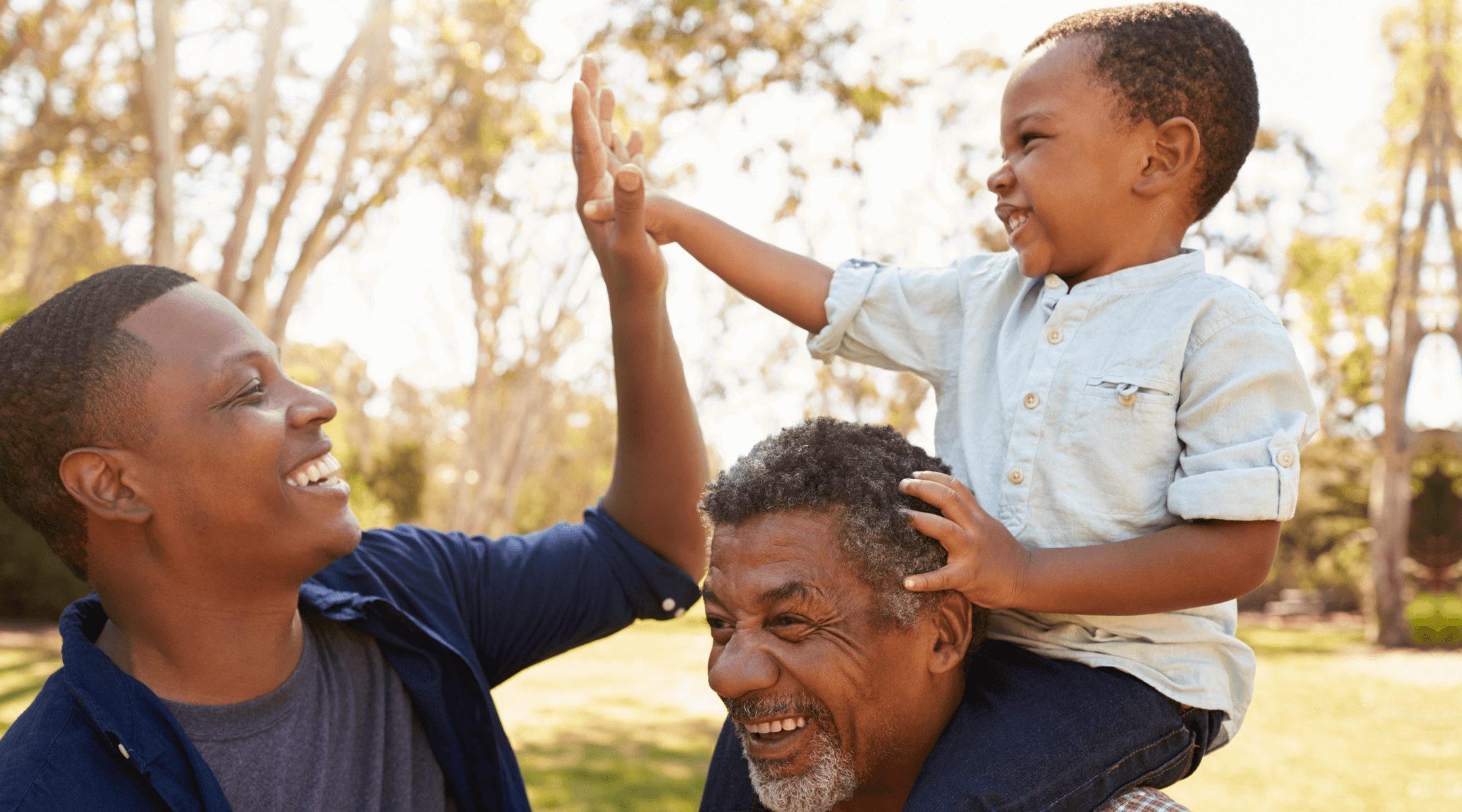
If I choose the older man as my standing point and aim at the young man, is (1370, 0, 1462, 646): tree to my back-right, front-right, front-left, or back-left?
back-right

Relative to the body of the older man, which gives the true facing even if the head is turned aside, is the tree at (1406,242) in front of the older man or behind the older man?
behind

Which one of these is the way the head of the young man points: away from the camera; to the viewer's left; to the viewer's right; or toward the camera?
to the viewer's right

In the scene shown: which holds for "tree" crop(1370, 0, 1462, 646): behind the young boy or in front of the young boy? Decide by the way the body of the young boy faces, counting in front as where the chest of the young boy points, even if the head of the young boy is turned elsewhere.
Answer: behind

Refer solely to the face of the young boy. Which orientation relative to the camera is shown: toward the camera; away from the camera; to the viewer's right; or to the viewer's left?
to the viewer's left

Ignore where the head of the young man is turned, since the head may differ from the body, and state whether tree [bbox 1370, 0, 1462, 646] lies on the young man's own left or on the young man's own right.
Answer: on the young man's own left

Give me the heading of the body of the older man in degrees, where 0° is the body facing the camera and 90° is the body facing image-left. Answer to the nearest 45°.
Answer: approximately 45°

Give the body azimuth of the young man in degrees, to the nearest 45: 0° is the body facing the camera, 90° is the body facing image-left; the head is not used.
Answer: approximately 315°

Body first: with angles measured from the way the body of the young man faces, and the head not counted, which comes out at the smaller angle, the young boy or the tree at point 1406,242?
the young boy
